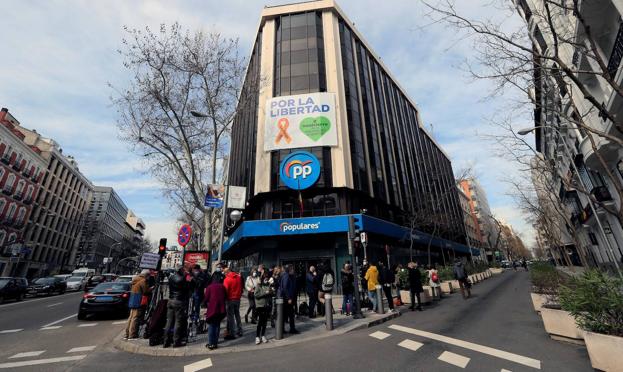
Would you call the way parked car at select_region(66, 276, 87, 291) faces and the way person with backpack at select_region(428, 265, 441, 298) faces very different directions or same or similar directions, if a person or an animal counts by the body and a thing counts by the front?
very different directions

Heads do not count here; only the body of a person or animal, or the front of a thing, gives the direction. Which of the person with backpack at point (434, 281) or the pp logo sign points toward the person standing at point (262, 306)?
the pp logo sign

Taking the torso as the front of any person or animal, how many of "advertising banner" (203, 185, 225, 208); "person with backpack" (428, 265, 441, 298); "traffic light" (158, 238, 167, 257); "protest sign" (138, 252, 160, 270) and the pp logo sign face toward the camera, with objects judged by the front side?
4

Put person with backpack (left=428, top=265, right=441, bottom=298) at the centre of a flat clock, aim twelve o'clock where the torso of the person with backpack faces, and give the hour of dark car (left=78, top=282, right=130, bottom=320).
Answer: The dark car is roughly at 8 o'clock from the person with backpack.

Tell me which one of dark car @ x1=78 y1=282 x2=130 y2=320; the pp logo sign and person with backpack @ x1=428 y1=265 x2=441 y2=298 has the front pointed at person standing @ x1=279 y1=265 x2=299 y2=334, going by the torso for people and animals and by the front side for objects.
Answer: the pp logo sign

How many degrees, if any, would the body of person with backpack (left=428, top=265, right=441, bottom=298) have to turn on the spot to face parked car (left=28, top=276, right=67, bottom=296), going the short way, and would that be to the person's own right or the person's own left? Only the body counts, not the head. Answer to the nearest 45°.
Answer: approximately 90° to the person's own left

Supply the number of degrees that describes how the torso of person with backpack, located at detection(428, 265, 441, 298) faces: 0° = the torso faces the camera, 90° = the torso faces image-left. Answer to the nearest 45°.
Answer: approximately 180°
